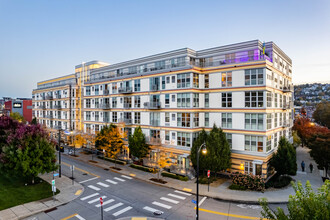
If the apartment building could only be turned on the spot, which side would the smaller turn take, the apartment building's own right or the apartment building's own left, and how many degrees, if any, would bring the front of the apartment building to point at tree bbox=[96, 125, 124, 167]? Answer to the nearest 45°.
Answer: approximately 45° to the apartment building's own right

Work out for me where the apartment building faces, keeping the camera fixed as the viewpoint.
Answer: facing the viewer and to the left of the viewer
